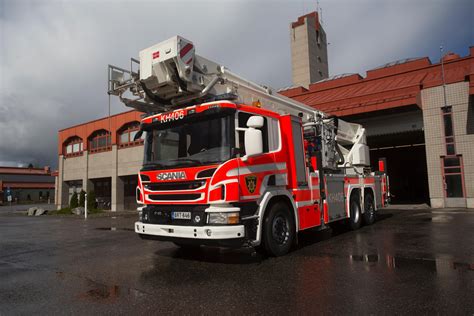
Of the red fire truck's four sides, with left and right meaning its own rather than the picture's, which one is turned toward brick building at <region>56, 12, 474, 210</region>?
back

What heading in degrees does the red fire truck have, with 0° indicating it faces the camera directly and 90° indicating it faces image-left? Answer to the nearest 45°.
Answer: approximately 45°

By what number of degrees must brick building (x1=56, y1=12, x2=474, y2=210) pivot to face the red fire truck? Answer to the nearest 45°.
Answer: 0° — it already faces it

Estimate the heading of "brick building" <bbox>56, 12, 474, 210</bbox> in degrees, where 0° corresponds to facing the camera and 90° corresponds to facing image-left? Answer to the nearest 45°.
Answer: approximately 45°

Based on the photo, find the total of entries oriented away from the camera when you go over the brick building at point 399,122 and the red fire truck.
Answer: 0

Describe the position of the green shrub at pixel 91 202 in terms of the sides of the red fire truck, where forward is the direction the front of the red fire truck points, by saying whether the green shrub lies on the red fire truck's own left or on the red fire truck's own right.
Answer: on the red fire truck's own right
